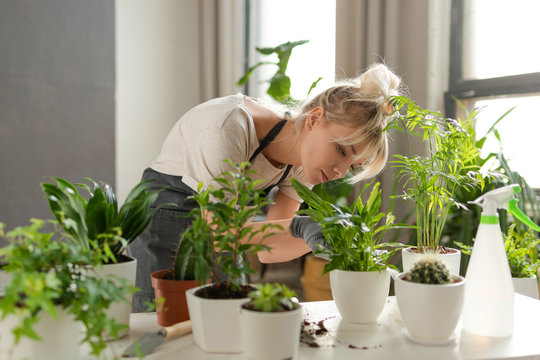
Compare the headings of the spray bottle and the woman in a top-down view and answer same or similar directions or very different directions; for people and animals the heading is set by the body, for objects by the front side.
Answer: same or similar directions

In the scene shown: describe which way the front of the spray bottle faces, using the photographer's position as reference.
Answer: facing to the right of the viewer

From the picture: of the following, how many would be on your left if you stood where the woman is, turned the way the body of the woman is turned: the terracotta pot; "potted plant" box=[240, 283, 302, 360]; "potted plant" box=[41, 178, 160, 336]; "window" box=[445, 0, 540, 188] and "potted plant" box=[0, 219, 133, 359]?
1

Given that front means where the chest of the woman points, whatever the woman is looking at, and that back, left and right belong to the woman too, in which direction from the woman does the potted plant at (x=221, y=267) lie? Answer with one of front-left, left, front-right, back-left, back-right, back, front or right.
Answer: front-right

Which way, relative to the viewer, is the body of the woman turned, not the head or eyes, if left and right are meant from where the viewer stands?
facing the viewer and to the right of the viewer

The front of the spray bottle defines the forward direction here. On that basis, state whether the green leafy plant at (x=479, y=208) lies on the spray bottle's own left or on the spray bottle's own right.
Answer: on the spray bottle's own left

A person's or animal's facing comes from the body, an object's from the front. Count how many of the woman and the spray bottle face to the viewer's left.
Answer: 0

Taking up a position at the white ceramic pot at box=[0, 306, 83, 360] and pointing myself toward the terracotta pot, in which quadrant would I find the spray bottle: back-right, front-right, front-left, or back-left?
front-right

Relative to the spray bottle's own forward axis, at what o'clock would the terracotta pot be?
The terracotta pot is roughly at 5 o'clock from the spray bottle.

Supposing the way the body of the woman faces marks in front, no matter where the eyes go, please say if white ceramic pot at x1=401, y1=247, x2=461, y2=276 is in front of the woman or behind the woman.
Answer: in front

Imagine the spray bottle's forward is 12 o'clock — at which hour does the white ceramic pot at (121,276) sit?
The white ceramic pot is roughly at 5 o'clock from the spray bottle.

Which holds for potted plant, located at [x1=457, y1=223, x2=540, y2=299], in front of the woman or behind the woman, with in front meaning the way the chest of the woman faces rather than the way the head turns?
in front
